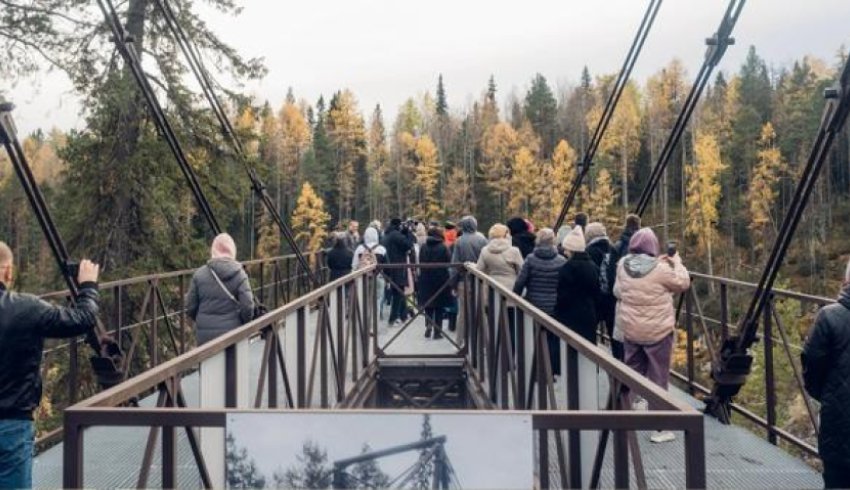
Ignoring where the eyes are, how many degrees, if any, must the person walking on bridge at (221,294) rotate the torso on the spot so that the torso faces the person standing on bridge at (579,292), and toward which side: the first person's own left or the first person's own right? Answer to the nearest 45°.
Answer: approximately 90° to the first person's own right

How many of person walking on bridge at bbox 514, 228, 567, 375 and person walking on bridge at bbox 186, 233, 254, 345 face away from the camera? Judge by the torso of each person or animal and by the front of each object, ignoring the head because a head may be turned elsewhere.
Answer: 2

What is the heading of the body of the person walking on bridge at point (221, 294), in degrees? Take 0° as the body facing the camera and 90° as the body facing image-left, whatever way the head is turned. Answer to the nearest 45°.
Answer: approximately 180°

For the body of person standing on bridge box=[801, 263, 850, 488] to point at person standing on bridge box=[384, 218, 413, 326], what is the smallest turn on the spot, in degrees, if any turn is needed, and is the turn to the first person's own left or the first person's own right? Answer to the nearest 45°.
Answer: approximately 45° to the first person's own left

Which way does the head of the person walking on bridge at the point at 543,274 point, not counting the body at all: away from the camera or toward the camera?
away from the camera

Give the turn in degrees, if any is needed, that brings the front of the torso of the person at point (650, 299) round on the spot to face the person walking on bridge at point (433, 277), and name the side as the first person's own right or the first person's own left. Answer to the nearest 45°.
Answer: approximately 90° to the first person's own left

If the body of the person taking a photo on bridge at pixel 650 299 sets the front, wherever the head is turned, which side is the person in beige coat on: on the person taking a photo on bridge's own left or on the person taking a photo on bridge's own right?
on the person taking a photo on bridge's own left

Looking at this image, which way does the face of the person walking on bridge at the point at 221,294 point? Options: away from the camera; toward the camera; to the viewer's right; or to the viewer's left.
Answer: away from the camera

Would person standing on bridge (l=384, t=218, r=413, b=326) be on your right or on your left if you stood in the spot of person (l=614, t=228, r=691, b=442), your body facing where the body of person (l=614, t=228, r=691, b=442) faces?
on your left

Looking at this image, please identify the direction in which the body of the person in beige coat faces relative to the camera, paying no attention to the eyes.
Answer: away from the camera

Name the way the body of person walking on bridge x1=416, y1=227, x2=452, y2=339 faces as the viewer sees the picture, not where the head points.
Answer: away from the camera

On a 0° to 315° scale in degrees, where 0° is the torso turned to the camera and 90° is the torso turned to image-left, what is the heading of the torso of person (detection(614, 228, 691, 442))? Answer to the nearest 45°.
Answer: approximately 225°

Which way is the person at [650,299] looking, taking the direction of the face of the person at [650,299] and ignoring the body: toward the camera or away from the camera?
away from the camera
